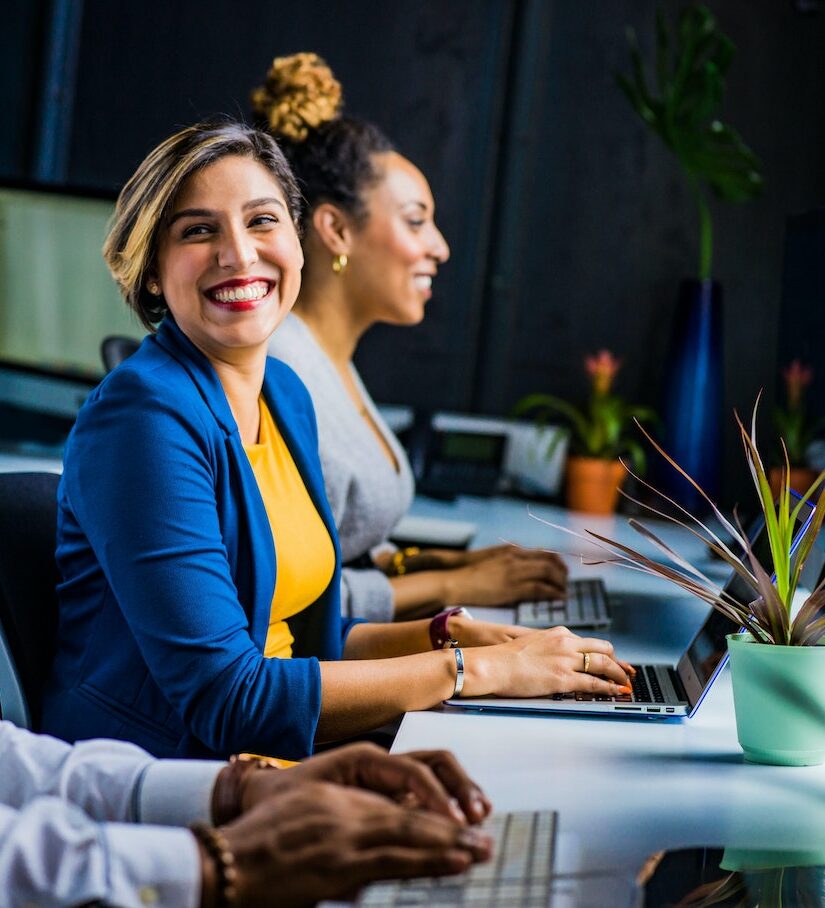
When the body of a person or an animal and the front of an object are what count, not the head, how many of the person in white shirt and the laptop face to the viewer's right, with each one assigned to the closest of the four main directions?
1

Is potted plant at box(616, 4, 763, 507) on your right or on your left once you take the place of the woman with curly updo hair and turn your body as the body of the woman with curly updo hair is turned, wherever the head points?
on your left

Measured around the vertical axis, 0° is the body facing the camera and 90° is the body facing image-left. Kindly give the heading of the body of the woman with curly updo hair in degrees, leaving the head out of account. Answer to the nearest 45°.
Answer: approximately 270°

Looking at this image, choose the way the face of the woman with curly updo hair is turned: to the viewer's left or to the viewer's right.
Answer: to the viewer's right

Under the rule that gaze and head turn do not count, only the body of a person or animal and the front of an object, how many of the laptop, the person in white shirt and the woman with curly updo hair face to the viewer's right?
2

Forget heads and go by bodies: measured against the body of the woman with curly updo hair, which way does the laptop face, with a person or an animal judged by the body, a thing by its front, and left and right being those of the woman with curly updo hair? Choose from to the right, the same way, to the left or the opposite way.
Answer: the opposite way

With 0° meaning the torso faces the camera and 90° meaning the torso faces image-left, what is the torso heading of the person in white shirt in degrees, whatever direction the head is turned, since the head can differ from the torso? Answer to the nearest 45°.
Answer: approximately 270°

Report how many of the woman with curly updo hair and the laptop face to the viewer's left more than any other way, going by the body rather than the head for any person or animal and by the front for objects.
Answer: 1
